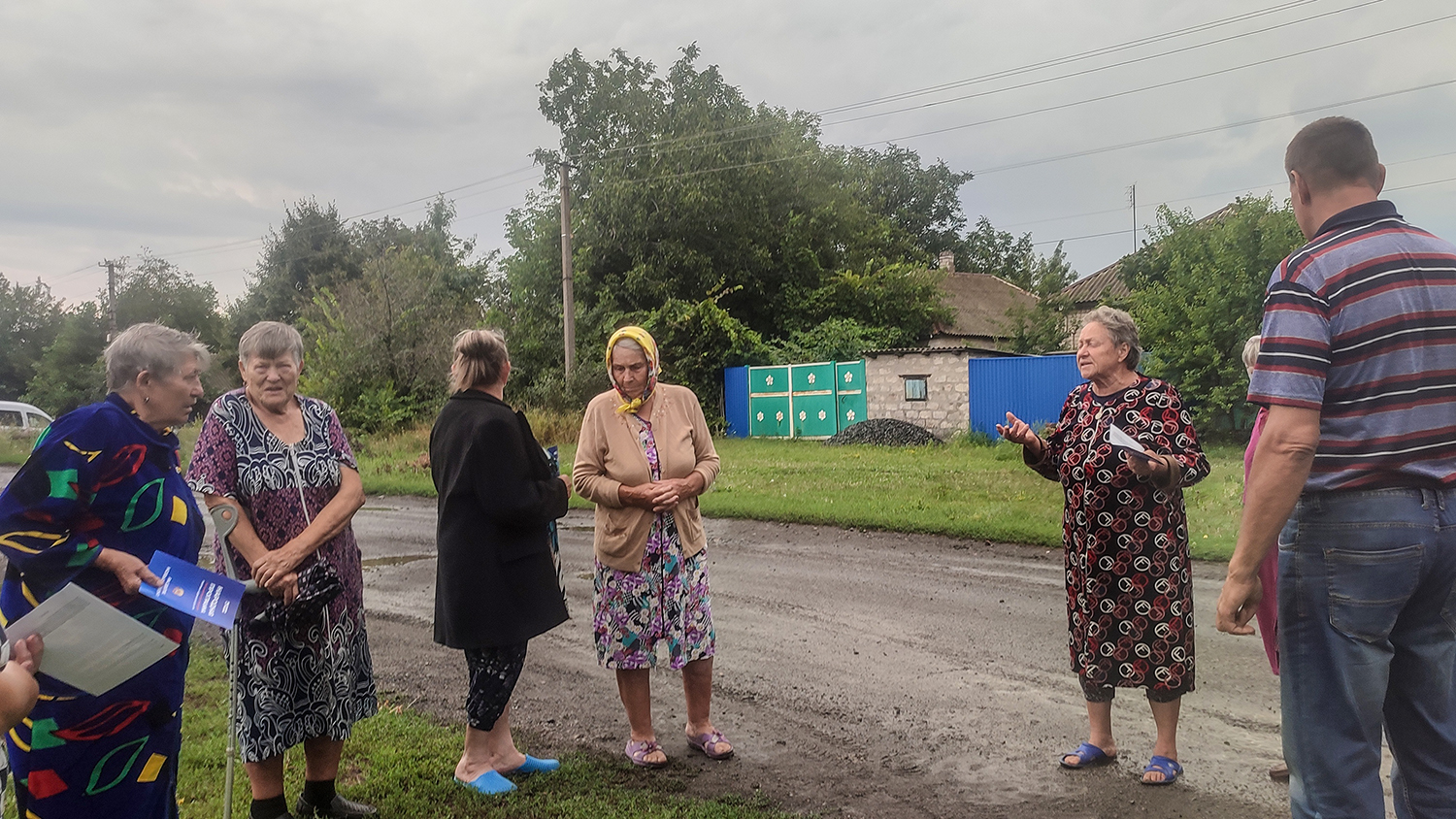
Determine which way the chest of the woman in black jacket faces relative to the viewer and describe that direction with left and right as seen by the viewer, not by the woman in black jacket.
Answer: facing away from the viewer and to the right of the viewer

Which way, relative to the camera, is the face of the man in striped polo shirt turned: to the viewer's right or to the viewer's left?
to the viewer's left

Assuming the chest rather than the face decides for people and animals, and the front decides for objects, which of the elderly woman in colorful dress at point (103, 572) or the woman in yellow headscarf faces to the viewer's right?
the elderly woman in colorful dress

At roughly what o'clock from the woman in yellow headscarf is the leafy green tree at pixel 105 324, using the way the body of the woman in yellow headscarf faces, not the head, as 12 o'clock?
The leafy green tree is roughly at 5 o'clock from the woman in yellow headscarf.

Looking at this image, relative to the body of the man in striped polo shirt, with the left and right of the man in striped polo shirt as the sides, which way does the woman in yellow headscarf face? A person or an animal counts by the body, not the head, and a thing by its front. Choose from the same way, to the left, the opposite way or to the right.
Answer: the opposite way

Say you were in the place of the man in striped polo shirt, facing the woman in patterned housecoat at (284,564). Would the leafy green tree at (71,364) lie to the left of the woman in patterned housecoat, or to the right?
right

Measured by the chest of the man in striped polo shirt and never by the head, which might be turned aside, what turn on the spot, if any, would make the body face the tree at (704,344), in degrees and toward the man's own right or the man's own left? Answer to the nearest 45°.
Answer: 0° — they already face it

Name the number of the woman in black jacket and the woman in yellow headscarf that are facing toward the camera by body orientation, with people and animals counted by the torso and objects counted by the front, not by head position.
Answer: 1

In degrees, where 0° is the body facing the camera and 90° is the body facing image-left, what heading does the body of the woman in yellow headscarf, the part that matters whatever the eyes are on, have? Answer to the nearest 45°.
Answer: approximately 0°

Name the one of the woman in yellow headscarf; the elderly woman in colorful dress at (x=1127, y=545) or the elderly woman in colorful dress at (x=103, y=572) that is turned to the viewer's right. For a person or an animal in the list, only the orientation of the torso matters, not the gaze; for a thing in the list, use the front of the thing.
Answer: the elderly woman in colorful dress at (x=103, y=572)

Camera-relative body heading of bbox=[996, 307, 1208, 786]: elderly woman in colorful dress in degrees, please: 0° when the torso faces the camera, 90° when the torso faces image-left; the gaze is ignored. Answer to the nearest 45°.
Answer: approximately 45°
